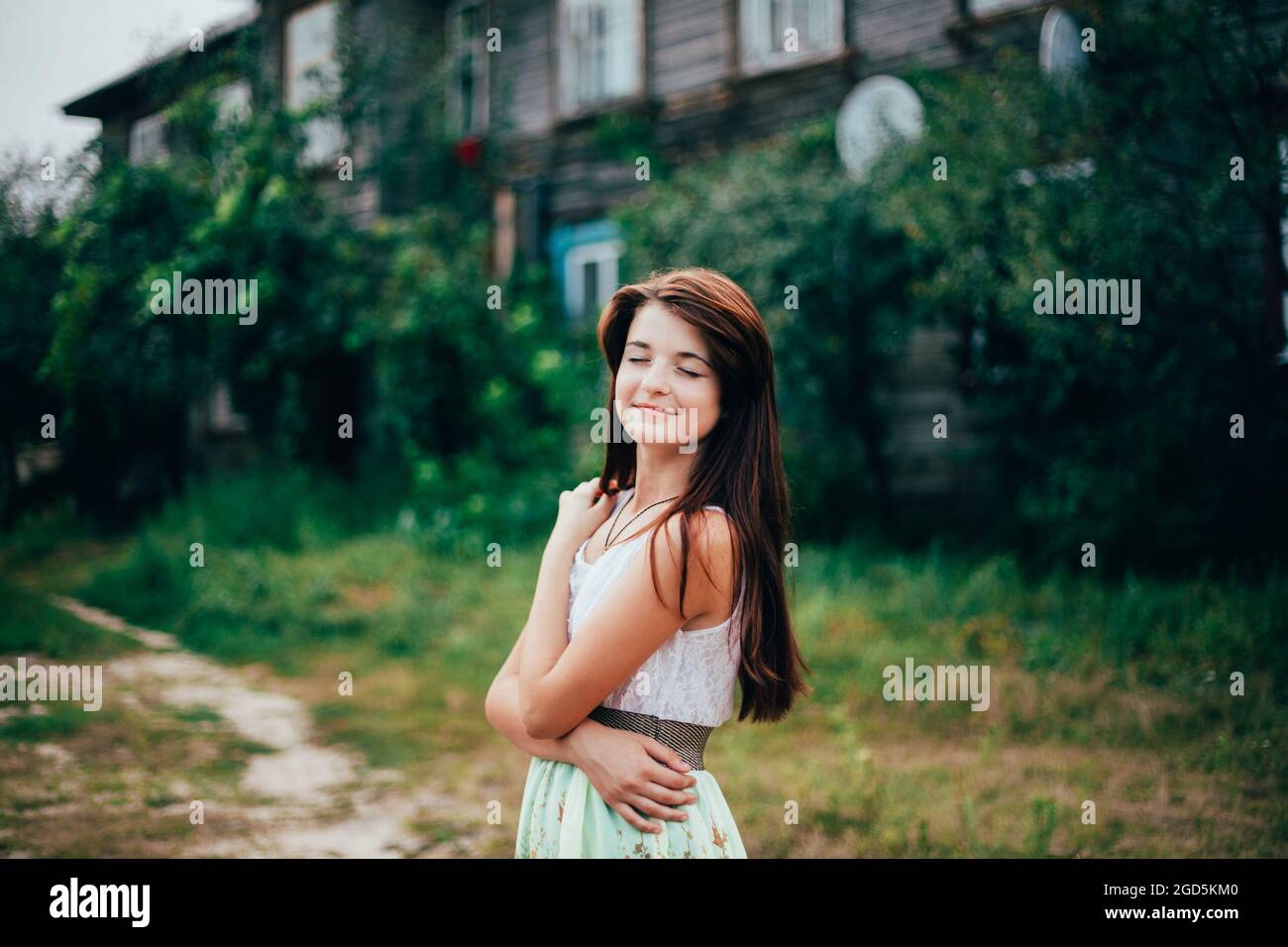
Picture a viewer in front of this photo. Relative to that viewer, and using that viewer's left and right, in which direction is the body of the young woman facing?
facing the viewer and to the left of the viewer
